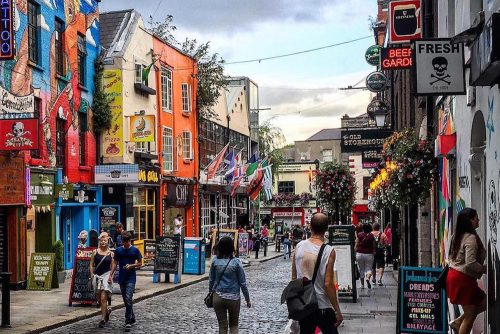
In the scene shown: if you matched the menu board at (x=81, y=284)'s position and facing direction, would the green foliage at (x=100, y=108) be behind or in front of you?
behind

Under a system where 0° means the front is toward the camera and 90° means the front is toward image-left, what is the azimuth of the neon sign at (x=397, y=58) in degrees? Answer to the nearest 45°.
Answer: approximately 0°

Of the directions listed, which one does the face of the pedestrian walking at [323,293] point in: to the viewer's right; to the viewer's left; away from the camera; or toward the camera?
away from the camera

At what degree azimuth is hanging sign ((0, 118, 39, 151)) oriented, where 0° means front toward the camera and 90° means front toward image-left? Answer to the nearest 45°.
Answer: approximately 0°
